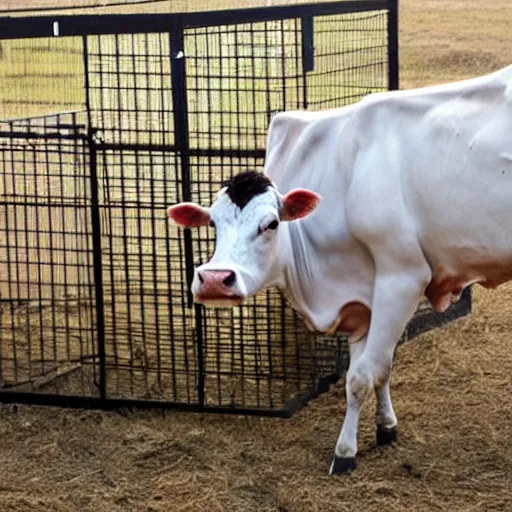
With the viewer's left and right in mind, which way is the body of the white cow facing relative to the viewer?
facing to the left of the viewer

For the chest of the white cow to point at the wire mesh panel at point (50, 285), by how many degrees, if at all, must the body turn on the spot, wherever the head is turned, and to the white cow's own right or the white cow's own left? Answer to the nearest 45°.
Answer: approximately 45° to the white cow's own right

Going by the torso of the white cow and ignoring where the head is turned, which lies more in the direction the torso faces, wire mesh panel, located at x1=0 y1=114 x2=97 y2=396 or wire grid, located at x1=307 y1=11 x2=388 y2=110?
the wire mesh panel

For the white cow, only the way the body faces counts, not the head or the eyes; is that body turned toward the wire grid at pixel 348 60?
no

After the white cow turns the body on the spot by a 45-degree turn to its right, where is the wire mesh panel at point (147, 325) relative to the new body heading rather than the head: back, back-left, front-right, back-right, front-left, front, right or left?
front

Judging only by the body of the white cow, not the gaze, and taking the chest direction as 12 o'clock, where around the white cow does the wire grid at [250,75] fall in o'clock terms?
The wire grid is roughly at 2 o'clock from the white cow.
